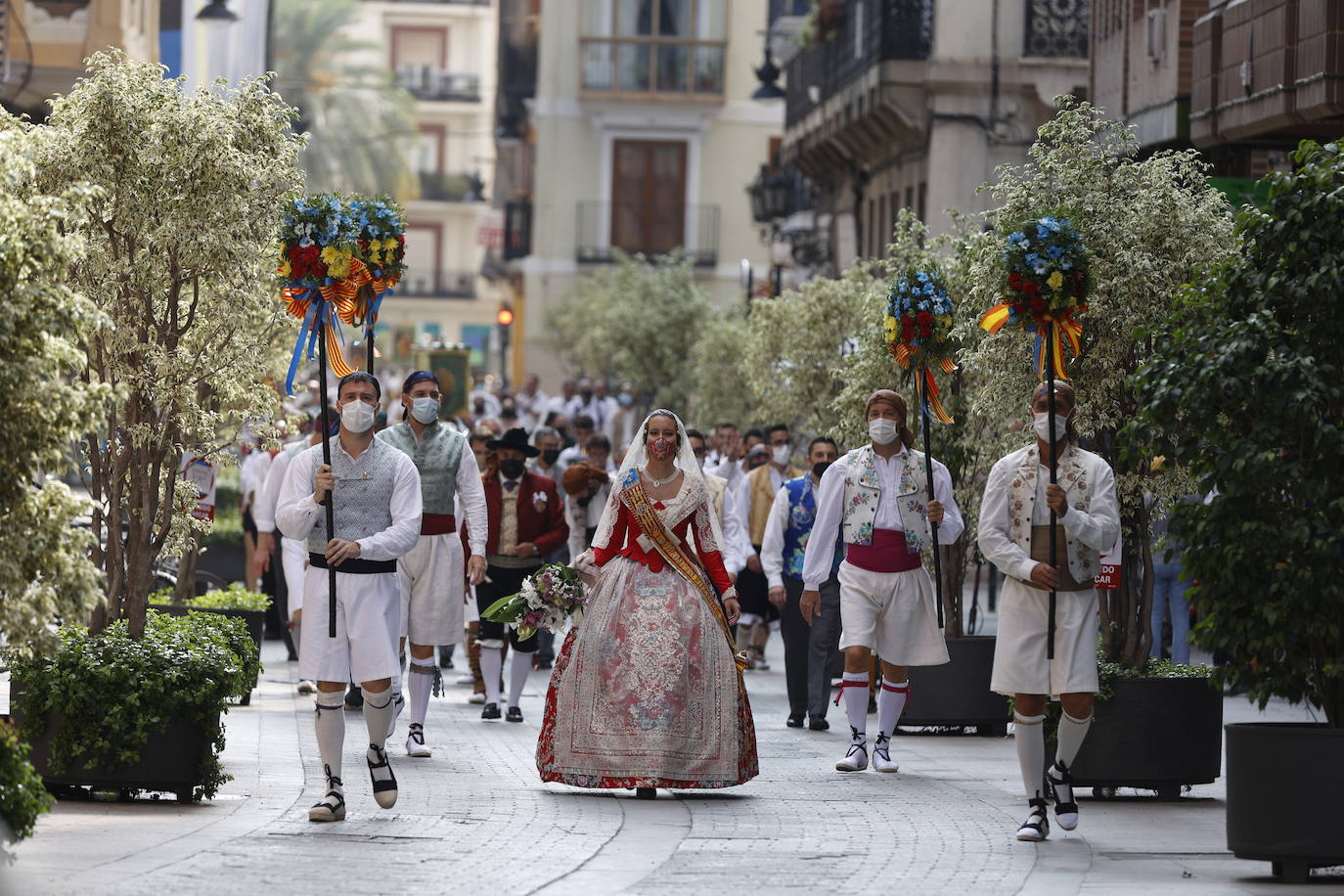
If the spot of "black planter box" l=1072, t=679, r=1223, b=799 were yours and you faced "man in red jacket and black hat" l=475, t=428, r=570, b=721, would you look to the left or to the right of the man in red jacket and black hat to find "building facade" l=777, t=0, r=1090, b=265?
right

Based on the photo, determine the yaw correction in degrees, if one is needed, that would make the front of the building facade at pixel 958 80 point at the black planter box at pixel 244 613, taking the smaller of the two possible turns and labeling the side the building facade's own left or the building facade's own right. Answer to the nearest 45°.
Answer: approximately 45° to the building facade's own left

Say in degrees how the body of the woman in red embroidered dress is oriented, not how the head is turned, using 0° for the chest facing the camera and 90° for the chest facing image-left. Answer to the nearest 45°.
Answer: approximately 0°

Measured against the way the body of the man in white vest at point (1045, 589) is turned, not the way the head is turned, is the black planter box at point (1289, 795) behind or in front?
in front

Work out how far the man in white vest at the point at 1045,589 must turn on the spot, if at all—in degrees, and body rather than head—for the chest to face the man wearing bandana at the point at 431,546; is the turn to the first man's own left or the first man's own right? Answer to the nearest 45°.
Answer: approximately 135° to the first man's own right

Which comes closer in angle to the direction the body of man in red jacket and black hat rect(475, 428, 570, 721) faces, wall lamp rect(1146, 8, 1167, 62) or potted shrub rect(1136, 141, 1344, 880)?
the potted shrub

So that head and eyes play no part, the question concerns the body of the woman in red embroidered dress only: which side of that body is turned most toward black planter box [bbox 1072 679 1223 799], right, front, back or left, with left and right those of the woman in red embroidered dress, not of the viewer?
left

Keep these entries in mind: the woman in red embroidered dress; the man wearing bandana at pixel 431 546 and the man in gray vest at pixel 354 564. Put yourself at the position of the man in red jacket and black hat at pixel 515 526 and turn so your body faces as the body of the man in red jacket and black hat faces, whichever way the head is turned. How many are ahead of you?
3

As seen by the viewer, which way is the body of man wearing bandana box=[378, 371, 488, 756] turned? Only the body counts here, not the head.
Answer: toward the camera

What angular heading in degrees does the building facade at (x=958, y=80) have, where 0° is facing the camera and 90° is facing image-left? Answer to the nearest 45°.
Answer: approximately 45°

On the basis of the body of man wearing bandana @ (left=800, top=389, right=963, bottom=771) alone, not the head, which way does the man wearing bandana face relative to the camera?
toward the camera

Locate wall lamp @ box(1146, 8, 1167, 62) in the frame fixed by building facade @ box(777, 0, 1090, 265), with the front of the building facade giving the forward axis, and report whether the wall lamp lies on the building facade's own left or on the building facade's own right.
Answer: on the building facade's own left

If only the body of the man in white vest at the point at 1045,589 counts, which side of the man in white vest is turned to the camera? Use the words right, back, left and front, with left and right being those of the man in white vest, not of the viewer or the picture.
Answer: front
